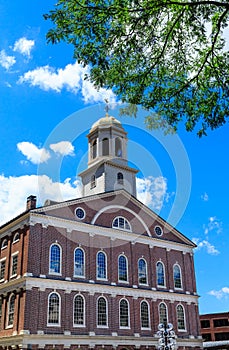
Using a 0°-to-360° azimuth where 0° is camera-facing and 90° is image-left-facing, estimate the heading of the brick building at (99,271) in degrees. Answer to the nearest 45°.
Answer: approximately 315°
